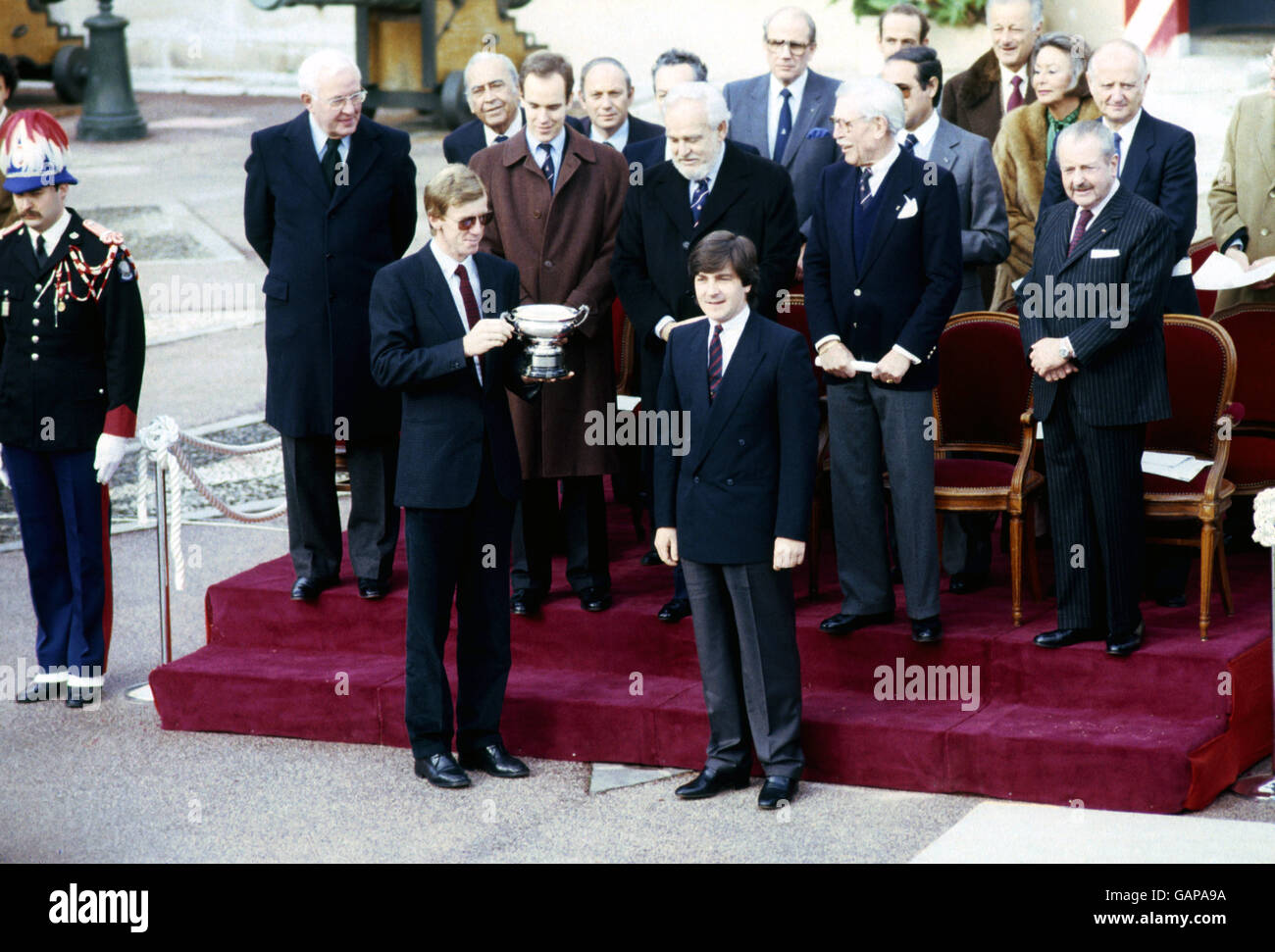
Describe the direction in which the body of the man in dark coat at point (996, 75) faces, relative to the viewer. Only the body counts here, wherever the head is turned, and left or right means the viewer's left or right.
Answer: facing the viewer

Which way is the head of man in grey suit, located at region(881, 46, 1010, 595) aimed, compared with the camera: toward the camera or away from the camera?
toward the camera

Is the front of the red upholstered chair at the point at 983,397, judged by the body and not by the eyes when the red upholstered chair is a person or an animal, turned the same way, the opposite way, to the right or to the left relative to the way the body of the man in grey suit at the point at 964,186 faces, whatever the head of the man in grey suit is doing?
the same way

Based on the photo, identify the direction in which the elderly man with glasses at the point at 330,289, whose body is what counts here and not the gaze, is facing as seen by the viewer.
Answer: toward the camera

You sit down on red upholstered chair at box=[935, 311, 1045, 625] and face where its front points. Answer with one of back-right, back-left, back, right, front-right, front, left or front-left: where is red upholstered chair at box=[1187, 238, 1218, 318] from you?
back

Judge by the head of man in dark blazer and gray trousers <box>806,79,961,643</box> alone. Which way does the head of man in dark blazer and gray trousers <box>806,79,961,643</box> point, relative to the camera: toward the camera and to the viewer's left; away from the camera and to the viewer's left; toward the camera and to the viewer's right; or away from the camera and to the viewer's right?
toward the camera and to the viewer's left

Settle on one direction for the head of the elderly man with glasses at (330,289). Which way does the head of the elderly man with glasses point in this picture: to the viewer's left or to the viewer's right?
to the viewer's right

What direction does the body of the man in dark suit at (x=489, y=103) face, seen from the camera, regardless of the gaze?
toward the camera

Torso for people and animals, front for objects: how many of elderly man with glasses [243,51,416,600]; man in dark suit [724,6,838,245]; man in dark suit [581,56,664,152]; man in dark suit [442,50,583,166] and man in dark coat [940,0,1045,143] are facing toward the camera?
5

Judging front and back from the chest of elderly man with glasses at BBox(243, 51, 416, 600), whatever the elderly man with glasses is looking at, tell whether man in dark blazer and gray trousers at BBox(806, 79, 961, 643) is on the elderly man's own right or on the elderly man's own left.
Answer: on the elderly man's own left

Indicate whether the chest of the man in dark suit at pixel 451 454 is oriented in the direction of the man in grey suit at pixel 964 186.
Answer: no

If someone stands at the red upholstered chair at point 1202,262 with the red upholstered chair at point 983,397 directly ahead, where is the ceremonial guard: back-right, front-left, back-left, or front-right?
front-right

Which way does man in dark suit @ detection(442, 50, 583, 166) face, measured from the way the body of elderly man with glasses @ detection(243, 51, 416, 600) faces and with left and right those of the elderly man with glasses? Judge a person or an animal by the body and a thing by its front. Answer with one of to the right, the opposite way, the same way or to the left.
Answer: the same way

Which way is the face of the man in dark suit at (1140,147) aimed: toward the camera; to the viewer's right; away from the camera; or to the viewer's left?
toward the camera

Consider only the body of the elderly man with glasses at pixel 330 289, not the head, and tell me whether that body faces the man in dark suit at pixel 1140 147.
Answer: no

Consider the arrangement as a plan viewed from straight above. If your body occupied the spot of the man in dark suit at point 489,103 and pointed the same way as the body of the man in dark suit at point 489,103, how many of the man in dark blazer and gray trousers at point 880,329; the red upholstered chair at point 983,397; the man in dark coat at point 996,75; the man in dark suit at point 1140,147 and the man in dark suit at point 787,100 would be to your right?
0

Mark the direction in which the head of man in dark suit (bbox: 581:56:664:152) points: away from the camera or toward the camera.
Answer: toward the camera

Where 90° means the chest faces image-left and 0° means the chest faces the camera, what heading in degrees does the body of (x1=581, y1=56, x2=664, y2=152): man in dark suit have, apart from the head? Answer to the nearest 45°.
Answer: approximately 0°

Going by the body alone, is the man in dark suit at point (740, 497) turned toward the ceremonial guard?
no

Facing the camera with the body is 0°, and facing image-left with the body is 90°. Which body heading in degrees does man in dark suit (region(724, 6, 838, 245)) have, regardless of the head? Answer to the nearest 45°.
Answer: approximately 0°
